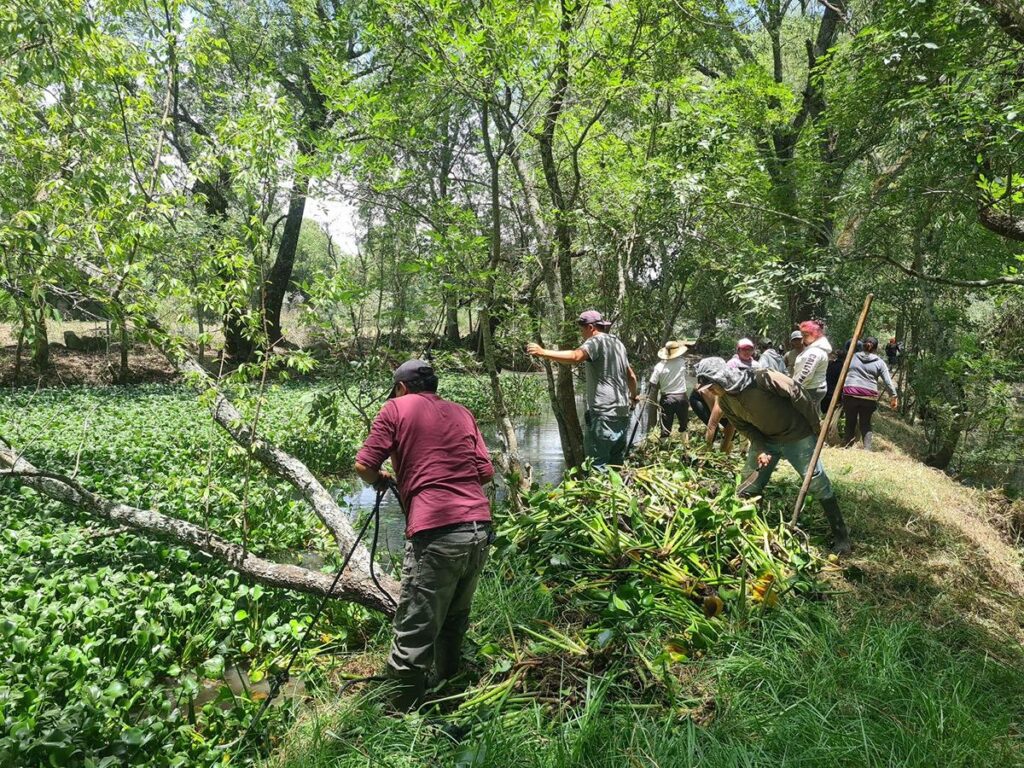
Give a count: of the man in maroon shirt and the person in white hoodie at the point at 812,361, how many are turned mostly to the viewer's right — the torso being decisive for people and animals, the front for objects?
0

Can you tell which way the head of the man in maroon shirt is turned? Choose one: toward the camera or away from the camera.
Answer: away from the camera

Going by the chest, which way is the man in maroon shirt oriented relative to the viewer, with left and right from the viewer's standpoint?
facing away from the viewer and to the left of the viewer

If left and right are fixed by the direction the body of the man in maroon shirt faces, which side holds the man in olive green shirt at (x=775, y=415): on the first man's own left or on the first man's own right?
on the first man's own right

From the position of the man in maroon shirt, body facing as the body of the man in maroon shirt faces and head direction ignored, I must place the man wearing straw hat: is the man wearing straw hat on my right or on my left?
on my right

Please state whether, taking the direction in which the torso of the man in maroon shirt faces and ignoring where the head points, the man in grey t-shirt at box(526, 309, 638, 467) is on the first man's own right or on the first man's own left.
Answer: on the first man's own right

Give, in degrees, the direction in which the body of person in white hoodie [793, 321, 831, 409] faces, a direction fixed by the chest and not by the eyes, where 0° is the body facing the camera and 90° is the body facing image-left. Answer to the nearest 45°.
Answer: approximately 90°
